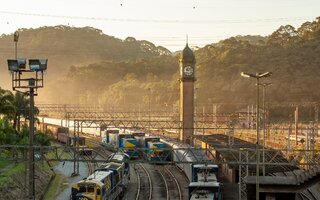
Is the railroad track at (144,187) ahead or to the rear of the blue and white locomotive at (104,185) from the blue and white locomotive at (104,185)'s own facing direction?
to the rear

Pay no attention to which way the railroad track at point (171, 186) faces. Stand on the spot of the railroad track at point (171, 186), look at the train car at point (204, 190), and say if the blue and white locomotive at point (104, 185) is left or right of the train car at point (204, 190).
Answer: right

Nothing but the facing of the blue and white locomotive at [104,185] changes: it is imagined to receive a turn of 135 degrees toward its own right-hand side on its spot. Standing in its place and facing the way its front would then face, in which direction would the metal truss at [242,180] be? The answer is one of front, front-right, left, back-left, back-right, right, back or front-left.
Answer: right

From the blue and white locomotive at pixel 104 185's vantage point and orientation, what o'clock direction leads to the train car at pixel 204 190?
The train car is roughly at 8 o'clock from the blue and white locomotive.

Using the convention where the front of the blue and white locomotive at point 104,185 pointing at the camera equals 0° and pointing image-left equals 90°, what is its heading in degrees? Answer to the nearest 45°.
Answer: approximately 45°

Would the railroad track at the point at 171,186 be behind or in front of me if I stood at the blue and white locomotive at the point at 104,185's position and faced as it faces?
behind
